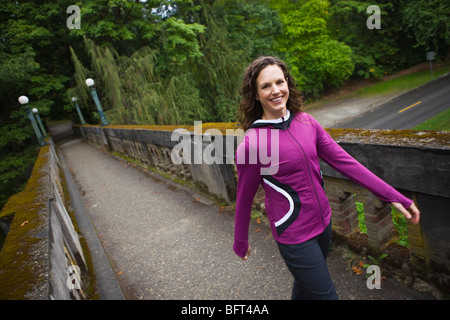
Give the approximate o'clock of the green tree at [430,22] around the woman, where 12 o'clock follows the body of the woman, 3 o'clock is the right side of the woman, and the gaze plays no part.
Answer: The green tree is roughly at 8 o'clock from the woman.

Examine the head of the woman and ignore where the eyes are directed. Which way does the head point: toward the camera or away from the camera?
toward the camera

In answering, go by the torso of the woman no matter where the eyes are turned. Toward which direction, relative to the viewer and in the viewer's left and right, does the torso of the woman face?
facing the viewer and to the right of the viewer

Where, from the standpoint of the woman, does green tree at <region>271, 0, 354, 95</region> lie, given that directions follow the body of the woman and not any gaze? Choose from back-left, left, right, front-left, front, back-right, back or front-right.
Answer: back-left
